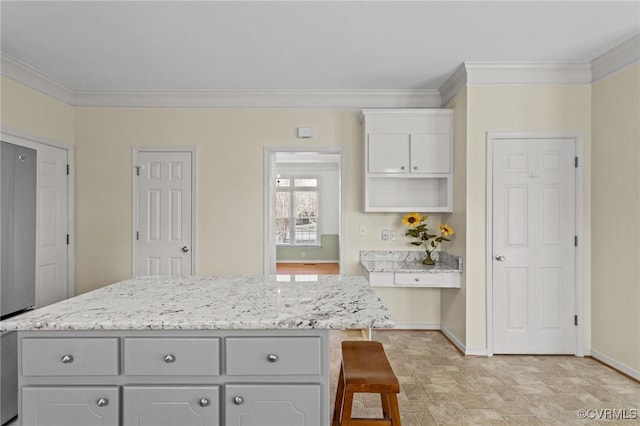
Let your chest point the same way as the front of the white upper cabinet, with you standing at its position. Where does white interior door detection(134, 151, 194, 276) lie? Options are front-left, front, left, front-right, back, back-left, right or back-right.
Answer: right

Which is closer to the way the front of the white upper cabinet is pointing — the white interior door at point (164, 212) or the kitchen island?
the kitchen island

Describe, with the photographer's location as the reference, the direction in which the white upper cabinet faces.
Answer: facing the viewer

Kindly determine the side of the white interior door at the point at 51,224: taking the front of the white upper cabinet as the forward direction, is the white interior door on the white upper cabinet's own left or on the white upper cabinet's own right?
on the white upper cabinet's own right

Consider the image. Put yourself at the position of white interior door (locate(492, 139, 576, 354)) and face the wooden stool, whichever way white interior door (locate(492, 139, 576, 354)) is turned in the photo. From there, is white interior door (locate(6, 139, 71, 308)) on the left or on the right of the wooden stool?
right

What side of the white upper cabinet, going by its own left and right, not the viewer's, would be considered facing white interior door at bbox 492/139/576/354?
left

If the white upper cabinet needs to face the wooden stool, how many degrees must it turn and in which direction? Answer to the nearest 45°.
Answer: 0° — it already faces it

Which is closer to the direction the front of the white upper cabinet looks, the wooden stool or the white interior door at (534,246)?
the wooden stool

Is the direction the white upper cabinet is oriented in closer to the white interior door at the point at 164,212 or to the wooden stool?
the wooden stool

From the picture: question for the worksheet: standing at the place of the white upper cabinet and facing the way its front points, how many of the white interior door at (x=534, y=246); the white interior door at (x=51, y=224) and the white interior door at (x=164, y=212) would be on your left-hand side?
1
